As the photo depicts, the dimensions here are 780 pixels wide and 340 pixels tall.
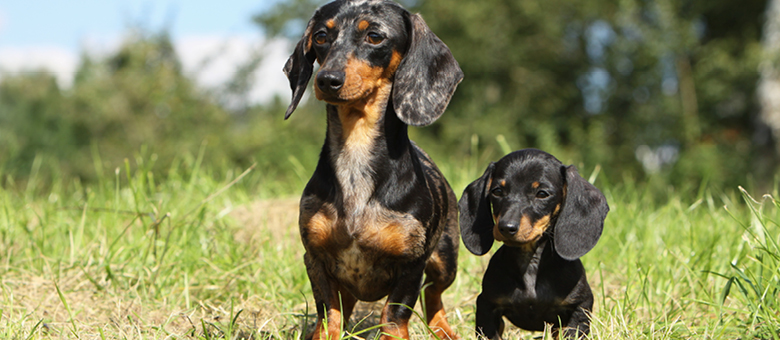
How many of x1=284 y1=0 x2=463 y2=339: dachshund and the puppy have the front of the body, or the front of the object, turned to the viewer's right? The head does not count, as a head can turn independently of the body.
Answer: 0

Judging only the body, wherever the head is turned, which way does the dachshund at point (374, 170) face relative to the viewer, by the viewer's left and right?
facing the viewer and to the left of the viewer

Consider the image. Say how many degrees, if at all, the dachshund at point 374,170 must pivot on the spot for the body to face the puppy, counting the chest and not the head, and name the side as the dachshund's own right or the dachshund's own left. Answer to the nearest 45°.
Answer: approximately 135° to the dachshund's own left

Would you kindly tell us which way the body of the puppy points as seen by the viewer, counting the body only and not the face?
toward the camera

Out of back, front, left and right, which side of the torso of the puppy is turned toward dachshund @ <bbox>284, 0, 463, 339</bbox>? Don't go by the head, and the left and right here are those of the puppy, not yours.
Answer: right
